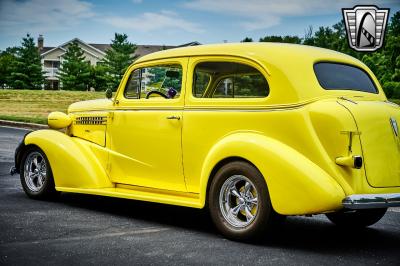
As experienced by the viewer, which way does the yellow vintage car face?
facing away from the viewer and to the left of the viewer
